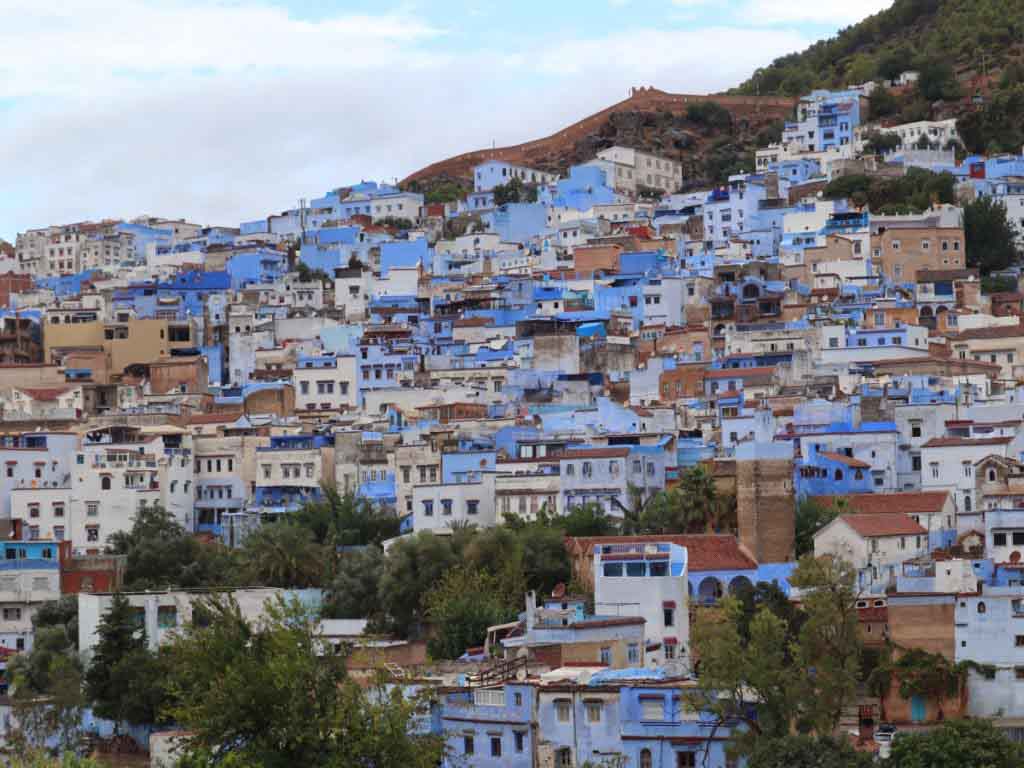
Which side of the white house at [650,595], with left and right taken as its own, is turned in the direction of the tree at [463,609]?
right

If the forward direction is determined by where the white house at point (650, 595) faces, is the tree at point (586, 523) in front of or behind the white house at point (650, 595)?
behind

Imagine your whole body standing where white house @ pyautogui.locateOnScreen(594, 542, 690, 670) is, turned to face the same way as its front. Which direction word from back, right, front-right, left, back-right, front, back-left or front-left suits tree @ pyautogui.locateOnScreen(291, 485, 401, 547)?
back-right

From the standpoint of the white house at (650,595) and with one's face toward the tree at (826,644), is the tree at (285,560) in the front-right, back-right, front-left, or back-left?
back-right

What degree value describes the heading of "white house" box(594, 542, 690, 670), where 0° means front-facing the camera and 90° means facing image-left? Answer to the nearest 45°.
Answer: approximately 0°

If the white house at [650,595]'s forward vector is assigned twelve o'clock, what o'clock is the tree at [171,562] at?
The tree is roughly at 4 o'clock from the white house.

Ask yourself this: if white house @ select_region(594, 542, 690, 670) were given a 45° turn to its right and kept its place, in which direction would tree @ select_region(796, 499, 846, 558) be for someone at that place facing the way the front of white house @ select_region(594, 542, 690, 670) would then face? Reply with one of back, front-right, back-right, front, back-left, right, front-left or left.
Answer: back

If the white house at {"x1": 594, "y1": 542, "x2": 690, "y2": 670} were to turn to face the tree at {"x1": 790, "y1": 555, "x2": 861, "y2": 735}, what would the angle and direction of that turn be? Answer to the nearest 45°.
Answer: approximately 45° to its left

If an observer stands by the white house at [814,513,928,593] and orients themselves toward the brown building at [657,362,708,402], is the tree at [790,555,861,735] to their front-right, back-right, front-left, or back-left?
back-left

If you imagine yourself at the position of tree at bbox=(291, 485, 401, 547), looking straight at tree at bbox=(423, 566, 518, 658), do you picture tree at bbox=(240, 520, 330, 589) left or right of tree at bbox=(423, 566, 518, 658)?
right

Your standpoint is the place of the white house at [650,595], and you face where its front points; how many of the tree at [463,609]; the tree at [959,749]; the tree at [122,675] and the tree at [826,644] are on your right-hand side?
2

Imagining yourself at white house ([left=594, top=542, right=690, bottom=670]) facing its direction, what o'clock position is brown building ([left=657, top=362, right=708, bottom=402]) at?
The brown building is roughly at 6 o'clock from the white house.

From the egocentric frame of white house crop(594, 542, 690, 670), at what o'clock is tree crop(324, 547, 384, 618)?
The tree is roughly at 4 o'clock from the white house.

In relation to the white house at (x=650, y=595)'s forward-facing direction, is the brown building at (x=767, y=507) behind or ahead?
behind
